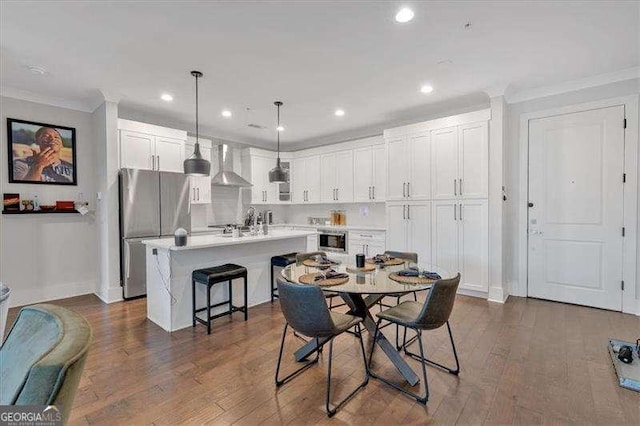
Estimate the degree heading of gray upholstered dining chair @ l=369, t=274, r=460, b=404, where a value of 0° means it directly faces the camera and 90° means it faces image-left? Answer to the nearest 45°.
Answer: approximately 135°

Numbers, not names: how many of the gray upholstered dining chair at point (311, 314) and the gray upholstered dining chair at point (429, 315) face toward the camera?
0

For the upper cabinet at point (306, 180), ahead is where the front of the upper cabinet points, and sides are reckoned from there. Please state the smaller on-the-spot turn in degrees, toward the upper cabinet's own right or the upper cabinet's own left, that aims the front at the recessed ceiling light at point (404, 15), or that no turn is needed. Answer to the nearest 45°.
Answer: approximately 45° to the upper cabinet's own left

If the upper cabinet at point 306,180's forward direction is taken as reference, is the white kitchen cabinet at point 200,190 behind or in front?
in front

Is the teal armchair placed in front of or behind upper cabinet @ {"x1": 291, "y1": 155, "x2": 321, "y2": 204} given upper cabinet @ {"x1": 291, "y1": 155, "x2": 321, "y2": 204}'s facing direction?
in front

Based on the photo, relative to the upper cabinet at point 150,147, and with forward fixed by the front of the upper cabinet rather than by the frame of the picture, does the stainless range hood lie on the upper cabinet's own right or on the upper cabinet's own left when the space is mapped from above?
on the upper cabinet's own left

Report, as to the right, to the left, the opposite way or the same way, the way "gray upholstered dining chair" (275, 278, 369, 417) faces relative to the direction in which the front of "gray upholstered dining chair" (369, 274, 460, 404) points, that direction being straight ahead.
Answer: to the right

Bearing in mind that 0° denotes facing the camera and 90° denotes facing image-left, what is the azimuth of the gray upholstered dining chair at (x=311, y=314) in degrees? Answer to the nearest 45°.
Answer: approximately 225°

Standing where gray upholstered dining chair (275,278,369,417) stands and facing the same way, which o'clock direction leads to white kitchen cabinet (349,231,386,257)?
The white kitchen cabinet is roughly at 11 o'clock from the gray upholstered dining chair.

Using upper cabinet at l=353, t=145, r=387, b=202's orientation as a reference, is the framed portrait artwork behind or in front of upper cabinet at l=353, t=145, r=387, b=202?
in front

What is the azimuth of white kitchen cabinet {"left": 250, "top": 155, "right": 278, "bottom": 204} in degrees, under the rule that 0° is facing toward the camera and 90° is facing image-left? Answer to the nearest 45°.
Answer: approximately 315°

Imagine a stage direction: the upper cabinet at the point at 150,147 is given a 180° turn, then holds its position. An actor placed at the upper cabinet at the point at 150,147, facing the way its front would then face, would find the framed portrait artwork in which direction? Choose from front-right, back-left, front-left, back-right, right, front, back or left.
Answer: front-left

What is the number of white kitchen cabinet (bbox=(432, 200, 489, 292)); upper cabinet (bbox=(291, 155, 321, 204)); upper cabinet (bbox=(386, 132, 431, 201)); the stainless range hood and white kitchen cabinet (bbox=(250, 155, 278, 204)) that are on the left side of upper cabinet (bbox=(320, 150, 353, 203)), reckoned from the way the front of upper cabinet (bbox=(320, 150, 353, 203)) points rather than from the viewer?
2

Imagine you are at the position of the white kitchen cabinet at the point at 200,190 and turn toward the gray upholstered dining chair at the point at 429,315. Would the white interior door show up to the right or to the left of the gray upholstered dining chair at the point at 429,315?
left
